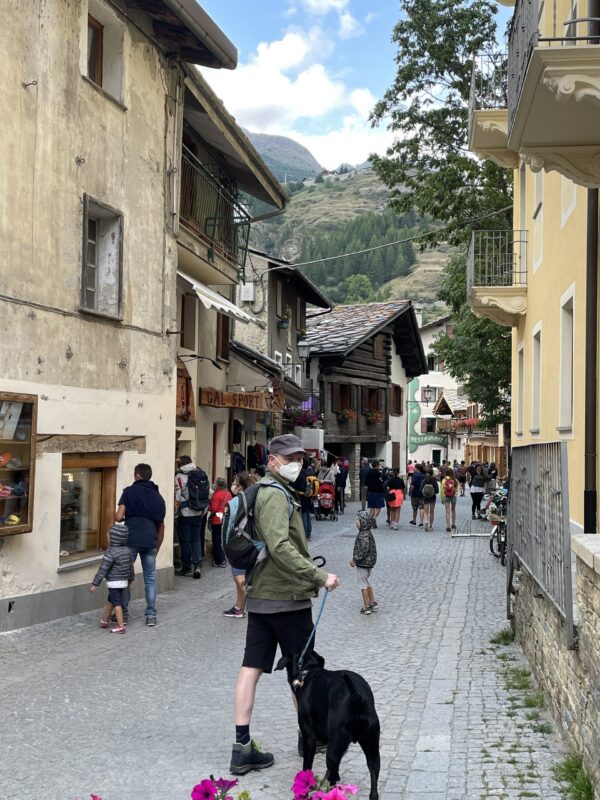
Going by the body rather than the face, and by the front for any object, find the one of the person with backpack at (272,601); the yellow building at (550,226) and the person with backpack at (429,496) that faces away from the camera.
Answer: the person with backpack at (429,496)

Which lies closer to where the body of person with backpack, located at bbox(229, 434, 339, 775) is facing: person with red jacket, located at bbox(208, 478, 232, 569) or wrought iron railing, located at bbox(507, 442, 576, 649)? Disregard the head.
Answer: the wrought iron railing

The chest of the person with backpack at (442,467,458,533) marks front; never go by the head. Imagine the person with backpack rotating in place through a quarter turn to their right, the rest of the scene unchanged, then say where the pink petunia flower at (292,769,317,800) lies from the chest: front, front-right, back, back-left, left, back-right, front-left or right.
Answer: right

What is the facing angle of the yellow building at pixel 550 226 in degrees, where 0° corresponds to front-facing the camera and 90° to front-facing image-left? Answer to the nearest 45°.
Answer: approximately 90°

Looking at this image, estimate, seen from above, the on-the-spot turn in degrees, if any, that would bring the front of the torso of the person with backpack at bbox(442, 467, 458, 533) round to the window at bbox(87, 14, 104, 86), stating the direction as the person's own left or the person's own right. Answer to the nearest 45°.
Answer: approximately 180°

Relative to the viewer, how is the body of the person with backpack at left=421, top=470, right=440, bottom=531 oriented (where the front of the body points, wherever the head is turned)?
away from the camera

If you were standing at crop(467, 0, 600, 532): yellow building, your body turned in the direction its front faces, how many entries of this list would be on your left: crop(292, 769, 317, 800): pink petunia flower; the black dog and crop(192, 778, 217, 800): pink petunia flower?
3

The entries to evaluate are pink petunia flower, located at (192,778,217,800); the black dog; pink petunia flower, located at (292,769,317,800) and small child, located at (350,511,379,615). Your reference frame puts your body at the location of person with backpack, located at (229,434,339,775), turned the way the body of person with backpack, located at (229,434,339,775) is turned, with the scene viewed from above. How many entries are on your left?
1

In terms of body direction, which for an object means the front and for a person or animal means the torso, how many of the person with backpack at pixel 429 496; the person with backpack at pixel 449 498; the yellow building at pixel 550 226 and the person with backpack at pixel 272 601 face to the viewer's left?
1

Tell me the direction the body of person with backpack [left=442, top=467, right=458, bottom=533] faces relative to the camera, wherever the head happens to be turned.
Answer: away from the camera
